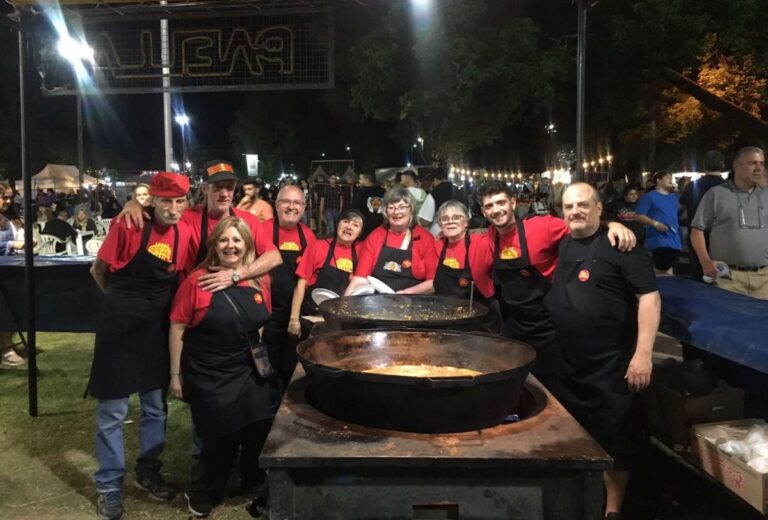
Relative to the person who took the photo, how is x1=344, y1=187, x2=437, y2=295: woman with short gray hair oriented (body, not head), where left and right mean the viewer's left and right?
facing the viewer

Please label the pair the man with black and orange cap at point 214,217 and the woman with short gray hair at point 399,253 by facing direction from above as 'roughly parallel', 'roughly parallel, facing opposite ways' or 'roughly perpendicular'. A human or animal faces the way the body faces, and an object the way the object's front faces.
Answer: roughly parallel

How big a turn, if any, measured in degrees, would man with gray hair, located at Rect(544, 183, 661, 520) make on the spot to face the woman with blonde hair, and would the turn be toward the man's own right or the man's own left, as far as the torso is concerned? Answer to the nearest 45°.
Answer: approximately 45° to the man's own right

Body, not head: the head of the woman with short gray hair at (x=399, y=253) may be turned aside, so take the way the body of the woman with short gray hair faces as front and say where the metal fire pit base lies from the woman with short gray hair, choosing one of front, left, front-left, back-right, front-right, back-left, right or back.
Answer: front

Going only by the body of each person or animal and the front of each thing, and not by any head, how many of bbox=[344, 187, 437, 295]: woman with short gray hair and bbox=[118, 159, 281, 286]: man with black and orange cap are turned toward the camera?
2

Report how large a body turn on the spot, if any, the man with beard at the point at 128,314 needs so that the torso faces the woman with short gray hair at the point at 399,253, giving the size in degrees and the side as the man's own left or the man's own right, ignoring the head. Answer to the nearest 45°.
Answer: approximately 45° to the man's own left

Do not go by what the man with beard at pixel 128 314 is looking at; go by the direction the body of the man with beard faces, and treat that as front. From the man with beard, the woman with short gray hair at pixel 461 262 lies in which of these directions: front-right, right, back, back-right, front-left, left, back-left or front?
front-left

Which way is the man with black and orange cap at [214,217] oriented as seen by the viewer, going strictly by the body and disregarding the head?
toward the camera

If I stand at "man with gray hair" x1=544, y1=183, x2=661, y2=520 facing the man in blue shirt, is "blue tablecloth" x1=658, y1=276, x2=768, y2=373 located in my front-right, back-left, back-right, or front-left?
front-right
